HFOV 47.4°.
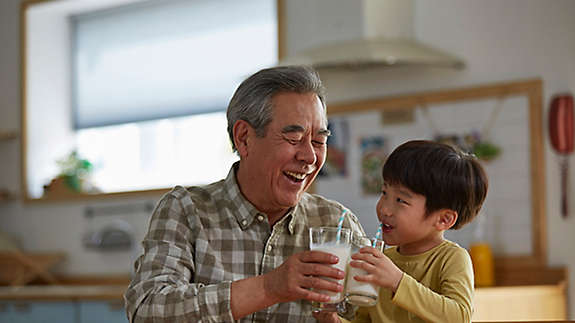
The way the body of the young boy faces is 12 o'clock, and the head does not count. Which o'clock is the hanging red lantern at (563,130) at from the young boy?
The hanging red lantern is roughly at 5 o'clock from the young boy.

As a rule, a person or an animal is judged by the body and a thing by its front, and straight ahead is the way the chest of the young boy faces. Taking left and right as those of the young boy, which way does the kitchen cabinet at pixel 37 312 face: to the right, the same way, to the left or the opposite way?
to the left

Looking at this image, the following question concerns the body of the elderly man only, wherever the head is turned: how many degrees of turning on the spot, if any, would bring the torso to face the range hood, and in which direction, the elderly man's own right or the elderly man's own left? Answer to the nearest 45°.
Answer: approximately 135° to the elderly man's own left

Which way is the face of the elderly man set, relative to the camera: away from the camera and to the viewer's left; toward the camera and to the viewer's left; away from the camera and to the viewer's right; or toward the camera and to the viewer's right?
toward the camera and to the viewer's right

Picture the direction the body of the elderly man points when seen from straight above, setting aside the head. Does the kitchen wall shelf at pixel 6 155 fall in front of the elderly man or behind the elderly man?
behind

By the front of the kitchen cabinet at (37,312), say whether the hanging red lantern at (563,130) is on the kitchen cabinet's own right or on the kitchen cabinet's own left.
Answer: on the kitchen cabinet's own left

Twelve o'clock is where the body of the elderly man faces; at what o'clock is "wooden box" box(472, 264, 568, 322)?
The wooden box is roughly at 9 o'clock from the elderly man.

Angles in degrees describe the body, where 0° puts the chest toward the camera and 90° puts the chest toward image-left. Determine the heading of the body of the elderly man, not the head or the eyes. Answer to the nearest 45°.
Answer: approximately 315°

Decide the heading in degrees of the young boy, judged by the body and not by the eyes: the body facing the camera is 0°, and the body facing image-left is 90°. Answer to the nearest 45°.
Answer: approximately 45°

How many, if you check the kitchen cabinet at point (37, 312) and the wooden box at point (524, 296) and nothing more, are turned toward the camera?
2

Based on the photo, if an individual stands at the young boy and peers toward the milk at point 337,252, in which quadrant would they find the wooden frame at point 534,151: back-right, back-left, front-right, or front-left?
back-right
